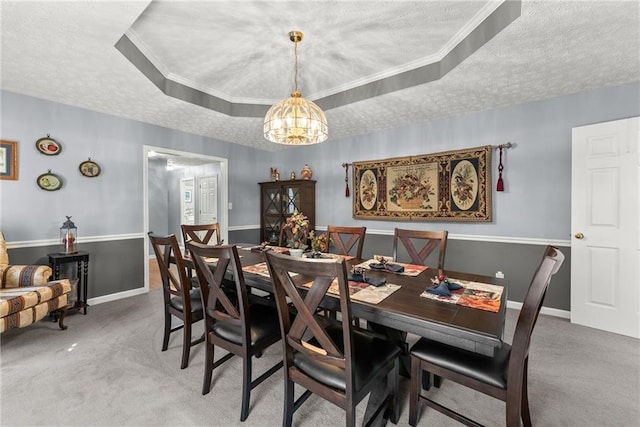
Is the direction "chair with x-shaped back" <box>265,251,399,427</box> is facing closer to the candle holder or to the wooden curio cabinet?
the wooden curio cabinet

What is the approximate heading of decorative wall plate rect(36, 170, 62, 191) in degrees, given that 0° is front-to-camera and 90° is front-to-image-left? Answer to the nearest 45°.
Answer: approximately 0°

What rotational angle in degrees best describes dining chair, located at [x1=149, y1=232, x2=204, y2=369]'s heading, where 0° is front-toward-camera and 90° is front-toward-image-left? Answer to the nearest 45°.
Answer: approximately 225°

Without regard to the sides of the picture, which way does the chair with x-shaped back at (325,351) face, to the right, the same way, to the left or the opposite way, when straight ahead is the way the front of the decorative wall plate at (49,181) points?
to the left

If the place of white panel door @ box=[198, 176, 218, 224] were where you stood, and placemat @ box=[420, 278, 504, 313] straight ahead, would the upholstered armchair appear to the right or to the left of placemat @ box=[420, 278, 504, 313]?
right

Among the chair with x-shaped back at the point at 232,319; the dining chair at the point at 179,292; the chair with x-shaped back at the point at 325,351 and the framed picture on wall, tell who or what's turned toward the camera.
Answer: the framed picture on wall
